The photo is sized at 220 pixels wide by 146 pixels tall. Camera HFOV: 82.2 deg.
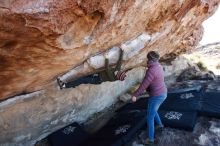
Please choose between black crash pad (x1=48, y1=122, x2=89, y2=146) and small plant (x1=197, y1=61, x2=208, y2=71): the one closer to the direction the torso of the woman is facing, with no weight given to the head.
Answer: the black crash pad

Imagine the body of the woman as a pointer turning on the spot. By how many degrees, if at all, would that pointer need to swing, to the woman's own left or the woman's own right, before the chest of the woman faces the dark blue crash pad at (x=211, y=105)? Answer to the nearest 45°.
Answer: approximately 90° to the woman's own right

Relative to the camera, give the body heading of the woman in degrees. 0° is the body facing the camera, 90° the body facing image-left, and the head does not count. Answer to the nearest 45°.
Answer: approximately 135°

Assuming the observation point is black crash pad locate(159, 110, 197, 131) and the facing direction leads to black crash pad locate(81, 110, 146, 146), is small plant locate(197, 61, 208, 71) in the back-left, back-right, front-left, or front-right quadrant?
back-right

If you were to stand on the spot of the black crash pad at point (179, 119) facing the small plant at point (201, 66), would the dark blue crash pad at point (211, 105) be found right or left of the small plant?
right

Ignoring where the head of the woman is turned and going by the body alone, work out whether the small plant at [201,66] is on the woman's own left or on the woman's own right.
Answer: on the woman's own right
